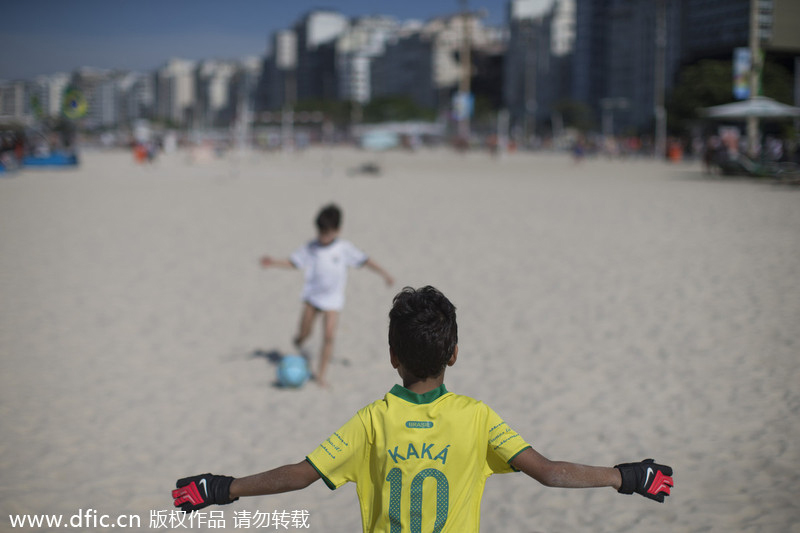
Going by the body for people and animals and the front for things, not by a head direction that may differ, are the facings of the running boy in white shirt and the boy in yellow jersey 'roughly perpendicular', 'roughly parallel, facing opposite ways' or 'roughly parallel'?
roughly parallel, facing opposite ways

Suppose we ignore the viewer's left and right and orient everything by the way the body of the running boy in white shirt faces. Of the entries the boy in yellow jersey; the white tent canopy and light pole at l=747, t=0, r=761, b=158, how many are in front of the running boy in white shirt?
1

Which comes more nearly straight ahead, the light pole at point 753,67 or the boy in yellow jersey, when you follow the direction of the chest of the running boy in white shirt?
the boy in yellow jersey

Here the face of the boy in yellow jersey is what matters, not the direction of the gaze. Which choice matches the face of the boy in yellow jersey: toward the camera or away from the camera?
away from the camera

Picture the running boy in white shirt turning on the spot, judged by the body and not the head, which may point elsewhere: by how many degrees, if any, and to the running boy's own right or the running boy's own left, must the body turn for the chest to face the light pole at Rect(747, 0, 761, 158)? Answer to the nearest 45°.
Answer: approximately 135° to the running boy's own left

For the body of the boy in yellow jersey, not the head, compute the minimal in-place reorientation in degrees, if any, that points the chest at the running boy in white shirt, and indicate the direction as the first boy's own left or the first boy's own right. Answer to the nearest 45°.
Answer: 0° — they already face them

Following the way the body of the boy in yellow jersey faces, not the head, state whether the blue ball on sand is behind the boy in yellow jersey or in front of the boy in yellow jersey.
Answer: in front

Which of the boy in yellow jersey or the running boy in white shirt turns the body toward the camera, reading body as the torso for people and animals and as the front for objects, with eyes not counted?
the running boy in white shirt

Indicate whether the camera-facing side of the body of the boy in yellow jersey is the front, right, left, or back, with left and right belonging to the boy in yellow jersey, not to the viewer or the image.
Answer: back

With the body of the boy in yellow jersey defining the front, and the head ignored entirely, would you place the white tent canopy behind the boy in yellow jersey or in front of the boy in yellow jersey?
in front

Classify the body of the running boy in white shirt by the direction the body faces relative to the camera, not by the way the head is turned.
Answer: toward the camera

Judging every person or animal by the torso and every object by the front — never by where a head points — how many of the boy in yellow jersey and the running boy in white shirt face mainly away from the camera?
1
